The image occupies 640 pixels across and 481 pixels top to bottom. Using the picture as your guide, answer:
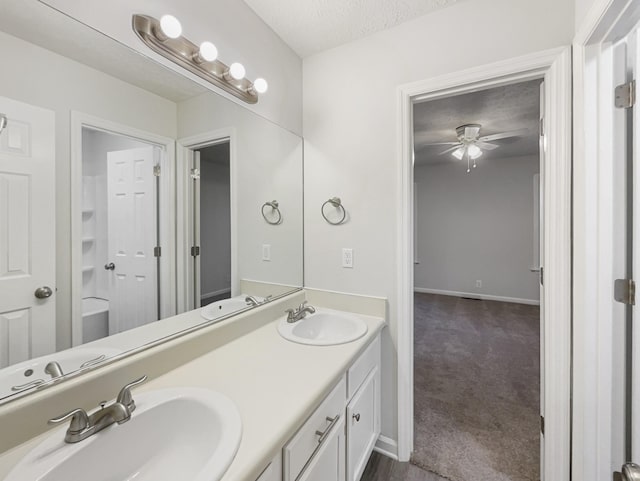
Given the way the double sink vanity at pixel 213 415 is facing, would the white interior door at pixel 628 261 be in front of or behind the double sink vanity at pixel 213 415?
in front

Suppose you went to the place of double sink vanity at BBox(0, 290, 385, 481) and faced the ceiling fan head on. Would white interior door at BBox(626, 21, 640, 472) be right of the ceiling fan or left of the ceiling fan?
right

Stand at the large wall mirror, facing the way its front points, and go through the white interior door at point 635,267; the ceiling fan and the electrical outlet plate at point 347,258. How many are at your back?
0

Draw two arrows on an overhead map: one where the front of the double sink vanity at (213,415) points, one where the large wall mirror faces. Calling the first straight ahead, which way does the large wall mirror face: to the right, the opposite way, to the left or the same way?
the same way

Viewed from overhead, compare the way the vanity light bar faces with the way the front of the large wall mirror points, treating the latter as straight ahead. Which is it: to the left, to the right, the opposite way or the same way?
the same way

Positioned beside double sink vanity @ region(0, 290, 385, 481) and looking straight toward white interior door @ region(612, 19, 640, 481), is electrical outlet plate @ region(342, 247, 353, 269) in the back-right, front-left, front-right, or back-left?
front-left

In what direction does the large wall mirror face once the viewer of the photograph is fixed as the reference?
facing the viewer and to the right of the viewer

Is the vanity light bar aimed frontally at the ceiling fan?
no

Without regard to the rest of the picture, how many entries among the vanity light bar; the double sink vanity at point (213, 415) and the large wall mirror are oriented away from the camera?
0

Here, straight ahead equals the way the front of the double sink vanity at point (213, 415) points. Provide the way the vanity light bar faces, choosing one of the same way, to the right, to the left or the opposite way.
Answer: the same way

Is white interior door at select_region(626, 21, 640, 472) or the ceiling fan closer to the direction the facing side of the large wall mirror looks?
the white interior door

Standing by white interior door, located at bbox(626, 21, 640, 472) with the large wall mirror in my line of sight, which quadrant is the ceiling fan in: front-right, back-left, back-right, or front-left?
back-right

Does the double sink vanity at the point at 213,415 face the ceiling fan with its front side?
no

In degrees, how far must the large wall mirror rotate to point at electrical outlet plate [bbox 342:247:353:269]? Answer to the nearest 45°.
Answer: approximately 45° to its left

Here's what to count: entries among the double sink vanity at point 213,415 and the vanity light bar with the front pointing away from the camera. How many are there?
0
